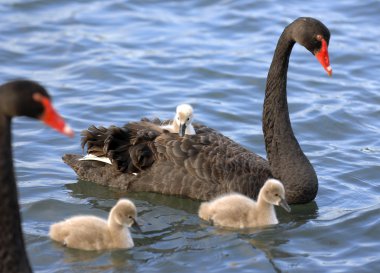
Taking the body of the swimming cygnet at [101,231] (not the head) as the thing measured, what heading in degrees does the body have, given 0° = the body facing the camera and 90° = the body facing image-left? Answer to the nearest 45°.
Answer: approximately 270°

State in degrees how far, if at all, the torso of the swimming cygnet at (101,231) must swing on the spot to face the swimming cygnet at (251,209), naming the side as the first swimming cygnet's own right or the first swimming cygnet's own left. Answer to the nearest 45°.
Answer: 0° — it already faces it

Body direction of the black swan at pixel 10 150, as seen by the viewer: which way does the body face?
to the viewer's right

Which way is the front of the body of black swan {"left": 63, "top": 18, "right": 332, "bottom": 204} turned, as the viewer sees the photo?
to the viewer's right
